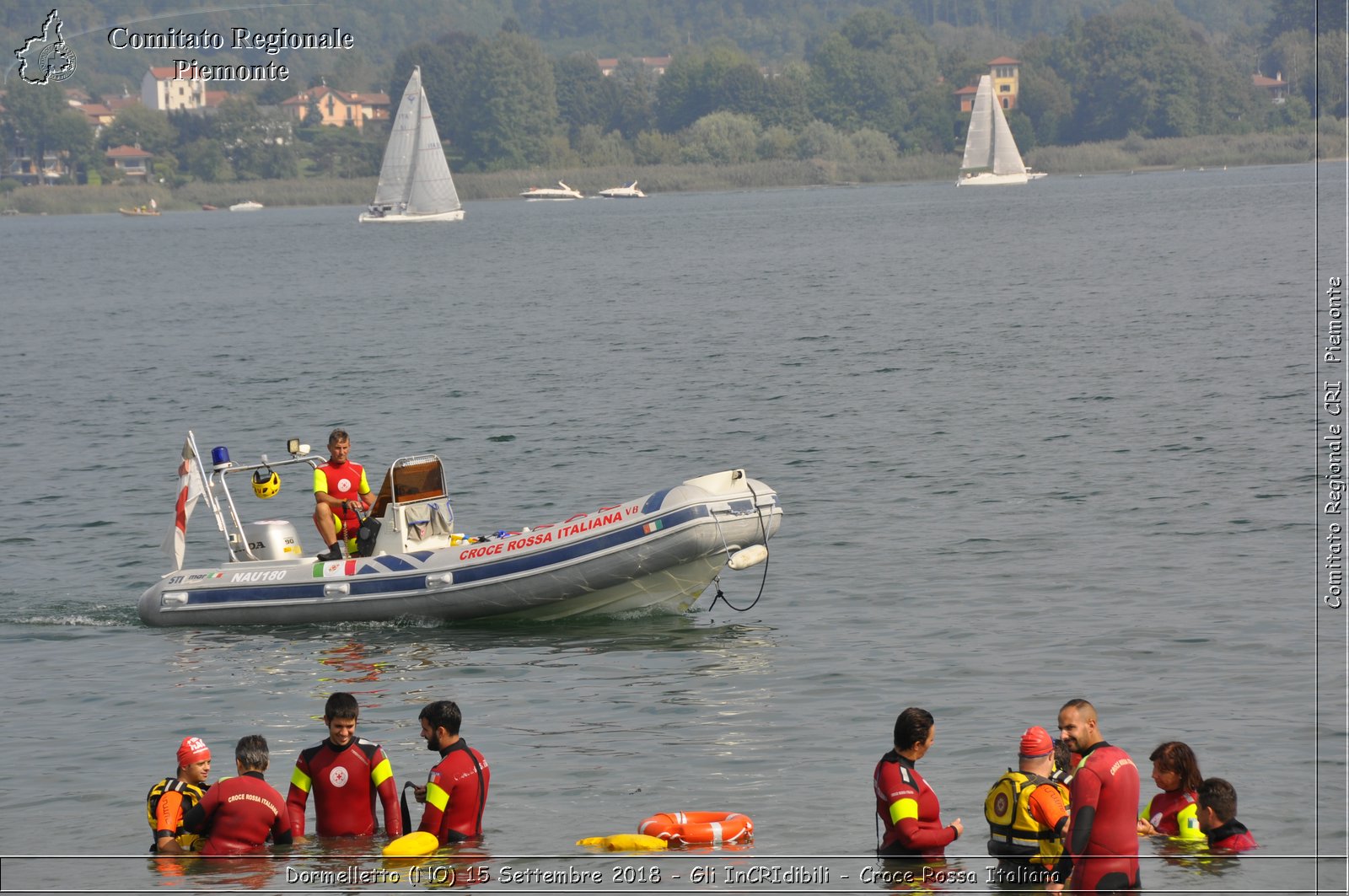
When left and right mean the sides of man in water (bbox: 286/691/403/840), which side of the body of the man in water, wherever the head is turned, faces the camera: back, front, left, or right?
front

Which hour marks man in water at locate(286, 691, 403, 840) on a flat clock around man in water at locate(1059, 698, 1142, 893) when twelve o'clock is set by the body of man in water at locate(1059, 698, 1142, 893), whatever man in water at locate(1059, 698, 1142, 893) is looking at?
man in water at locate(286, 691, 403, 840) is roughly at 11 o'clock from man in water at locate(1059, 698, 1142, 893).

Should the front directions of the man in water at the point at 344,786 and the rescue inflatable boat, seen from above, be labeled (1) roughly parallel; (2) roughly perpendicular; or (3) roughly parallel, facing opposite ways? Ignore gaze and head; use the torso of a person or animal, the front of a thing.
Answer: roughly perpendicular

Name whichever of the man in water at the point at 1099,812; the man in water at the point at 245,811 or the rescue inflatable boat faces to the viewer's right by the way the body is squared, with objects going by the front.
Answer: the rescue inflatable boat

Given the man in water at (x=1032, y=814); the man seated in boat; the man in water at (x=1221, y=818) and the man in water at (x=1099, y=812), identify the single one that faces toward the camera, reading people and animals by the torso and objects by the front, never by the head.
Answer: the man seated in boat

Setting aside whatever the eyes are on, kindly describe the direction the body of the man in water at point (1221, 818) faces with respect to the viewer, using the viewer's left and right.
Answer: facing away from the viewer and to the left of the viewer

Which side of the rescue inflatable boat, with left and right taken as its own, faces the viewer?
right

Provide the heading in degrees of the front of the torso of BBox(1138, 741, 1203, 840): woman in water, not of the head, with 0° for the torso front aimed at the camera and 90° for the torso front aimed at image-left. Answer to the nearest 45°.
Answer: approximately 45°

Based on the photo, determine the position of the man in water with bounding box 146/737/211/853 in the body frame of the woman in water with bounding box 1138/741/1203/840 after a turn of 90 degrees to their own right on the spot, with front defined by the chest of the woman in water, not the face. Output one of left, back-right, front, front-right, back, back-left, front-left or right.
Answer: front-left

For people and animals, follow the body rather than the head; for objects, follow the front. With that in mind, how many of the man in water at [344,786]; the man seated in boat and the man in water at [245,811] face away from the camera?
1

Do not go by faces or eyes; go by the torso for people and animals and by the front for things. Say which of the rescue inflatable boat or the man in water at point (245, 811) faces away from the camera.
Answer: the man in water
